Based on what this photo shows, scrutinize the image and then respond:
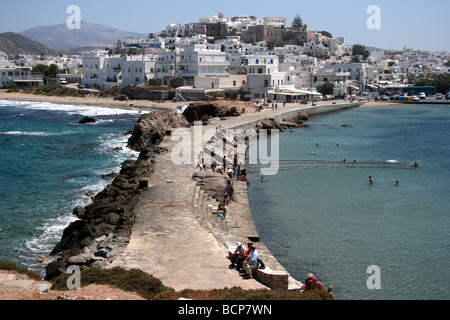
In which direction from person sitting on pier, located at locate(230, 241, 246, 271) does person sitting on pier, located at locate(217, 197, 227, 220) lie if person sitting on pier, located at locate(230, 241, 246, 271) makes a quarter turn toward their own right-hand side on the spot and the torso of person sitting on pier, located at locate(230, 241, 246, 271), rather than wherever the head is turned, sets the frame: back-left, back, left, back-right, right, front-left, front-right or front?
front-right
